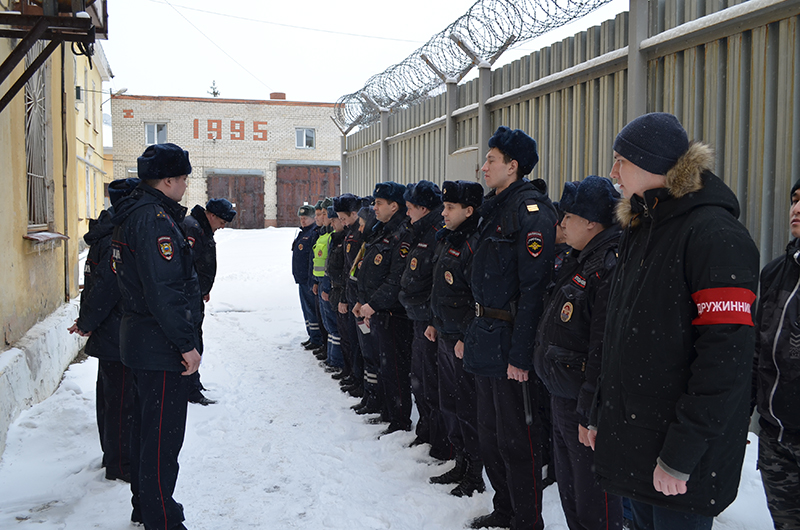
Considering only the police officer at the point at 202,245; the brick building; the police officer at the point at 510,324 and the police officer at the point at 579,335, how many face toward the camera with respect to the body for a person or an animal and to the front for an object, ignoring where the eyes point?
1

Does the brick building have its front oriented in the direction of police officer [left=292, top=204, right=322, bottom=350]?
yes

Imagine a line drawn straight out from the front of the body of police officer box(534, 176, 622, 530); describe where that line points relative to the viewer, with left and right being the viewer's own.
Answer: facing to the left of the viewer

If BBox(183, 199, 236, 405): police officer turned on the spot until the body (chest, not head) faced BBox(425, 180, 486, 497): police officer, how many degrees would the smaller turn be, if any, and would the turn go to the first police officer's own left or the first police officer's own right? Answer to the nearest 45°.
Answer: approximately 45° to the first police officer's own right

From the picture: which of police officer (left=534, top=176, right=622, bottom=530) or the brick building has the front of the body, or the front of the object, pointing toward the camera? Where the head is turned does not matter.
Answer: the brick building

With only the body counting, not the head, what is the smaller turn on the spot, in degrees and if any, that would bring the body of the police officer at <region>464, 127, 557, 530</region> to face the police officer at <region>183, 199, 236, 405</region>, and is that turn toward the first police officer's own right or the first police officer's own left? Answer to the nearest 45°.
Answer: approximately 45° to the first police officer's own right

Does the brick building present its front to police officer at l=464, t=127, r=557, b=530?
yes

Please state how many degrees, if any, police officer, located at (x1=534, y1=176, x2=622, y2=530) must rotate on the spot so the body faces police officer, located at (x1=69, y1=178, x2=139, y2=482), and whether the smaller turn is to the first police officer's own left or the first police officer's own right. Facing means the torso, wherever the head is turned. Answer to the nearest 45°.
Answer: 0° — they already face them

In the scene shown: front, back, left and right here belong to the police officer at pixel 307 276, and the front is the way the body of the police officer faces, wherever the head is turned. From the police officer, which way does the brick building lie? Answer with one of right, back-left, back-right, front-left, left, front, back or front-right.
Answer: back-right

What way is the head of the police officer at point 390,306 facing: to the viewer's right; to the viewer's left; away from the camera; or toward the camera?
to the viewer's left

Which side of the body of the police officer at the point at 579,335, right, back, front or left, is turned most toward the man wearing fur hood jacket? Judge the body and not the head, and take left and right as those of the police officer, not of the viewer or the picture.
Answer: left

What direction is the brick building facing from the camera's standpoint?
toward the camera

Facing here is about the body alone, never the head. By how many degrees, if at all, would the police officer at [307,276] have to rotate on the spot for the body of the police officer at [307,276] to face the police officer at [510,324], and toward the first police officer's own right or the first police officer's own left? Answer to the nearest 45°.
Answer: approximately 45° to the first police officer's own left

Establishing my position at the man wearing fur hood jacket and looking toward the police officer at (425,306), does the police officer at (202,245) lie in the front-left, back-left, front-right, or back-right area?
front-left

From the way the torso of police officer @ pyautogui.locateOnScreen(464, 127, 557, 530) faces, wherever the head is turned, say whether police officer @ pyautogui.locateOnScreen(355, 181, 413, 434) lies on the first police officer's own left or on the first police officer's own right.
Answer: on the first police officer's own right
